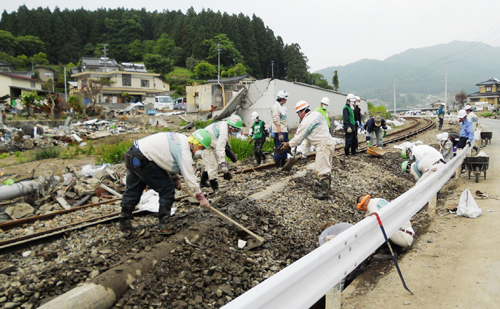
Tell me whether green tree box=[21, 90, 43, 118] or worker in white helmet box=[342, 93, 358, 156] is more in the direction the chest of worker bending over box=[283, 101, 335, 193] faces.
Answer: the green tree

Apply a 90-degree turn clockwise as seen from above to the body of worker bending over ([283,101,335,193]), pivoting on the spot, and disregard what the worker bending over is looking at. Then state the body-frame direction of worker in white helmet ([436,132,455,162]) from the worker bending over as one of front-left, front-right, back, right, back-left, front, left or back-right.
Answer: front-right

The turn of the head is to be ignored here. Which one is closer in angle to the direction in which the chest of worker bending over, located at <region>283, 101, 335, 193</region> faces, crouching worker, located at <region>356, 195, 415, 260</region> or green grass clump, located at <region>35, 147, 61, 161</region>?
the green grass clump

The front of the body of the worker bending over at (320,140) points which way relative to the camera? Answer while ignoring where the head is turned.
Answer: to the viewer's left

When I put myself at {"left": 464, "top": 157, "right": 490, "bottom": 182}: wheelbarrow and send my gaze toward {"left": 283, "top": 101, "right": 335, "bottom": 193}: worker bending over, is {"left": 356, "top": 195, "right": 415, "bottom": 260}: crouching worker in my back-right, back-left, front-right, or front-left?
front-left

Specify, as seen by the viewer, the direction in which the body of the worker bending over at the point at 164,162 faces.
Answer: to the viewer's right

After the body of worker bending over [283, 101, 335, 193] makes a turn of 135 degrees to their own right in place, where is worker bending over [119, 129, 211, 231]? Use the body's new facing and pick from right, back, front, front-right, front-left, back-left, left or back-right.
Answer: back

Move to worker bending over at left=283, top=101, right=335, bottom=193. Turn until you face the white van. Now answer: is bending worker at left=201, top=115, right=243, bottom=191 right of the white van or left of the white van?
left

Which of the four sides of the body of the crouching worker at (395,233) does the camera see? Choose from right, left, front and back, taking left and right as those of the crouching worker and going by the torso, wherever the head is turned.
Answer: left

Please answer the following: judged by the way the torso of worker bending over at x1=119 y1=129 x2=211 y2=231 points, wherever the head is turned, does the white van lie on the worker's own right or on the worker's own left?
on the worker's own left
